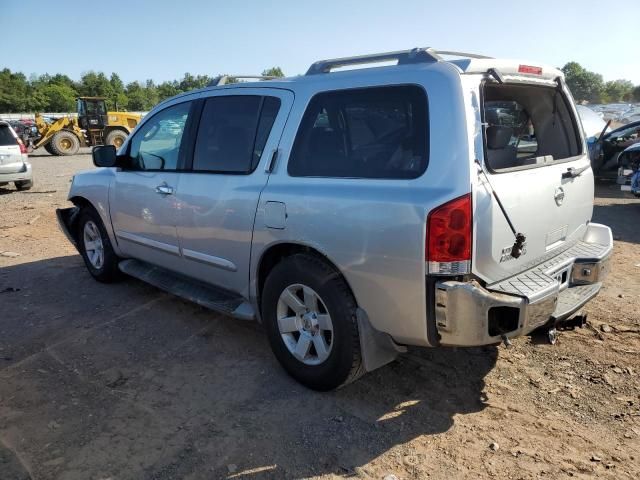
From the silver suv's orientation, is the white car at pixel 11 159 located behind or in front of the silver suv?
in front

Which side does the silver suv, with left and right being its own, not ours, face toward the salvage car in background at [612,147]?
right

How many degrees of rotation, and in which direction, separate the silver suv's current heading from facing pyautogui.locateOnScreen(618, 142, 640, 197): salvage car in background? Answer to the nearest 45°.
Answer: approximately 90° to its right

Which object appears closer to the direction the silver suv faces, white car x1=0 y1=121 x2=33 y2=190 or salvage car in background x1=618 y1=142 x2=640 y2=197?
the white car

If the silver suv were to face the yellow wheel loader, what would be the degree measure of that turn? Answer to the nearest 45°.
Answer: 0° — it already faces it

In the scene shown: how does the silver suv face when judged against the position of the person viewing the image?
facing away from the viewer and to the left of the viewer
